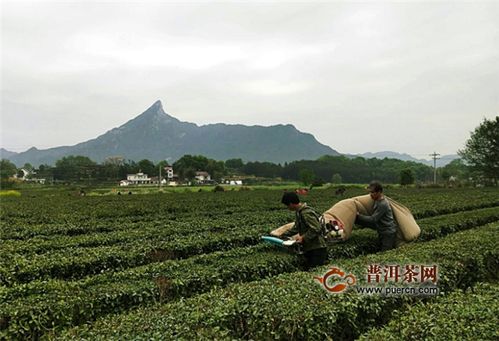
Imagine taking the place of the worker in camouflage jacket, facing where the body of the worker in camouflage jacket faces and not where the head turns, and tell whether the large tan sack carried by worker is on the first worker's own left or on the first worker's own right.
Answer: on the first worker's own right

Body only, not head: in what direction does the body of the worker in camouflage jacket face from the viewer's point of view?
to the viewer's left

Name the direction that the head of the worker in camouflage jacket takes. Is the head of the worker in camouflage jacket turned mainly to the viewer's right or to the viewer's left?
to the viewer's left
